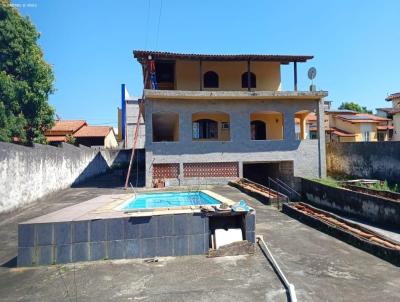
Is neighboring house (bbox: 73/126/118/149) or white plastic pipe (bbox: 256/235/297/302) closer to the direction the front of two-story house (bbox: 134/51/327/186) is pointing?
the white plastic pipe

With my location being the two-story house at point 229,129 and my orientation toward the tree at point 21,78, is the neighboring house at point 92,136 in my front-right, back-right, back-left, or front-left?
front-right

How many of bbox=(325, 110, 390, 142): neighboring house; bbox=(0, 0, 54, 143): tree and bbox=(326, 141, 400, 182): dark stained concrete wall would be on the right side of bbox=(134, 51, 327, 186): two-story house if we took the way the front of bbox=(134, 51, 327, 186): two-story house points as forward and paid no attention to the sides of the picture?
1

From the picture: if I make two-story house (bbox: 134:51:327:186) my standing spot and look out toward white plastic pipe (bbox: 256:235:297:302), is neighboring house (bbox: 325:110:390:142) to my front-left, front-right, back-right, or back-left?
back-left

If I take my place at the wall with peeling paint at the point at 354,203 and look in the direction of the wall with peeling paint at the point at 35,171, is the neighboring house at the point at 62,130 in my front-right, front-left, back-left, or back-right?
front-right

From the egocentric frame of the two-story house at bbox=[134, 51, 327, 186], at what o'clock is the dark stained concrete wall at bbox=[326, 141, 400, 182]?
The dark stained concrete wall is roughly at 9 o'clock from the two-story house.

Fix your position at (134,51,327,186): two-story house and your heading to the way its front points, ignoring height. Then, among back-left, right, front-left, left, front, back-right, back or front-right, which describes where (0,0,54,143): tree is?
right

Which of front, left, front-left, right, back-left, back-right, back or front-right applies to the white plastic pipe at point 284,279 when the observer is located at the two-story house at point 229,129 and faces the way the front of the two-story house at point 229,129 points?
front

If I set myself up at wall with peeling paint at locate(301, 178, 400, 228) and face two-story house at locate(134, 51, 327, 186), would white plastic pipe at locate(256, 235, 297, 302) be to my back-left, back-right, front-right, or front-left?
back-left

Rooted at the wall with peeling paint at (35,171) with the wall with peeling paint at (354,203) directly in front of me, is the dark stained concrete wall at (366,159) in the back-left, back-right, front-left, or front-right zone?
front-left

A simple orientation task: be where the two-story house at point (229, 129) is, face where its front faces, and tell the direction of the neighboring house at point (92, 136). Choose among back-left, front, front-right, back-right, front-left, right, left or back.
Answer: back-right

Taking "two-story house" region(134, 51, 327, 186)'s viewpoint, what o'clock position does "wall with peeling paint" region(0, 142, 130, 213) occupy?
The wall with peeling paint is roughly at 2 o'clock from the two-story house.

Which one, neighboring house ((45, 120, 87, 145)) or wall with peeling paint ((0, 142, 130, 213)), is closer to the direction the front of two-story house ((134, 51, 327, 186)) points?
the wall with peeling paint

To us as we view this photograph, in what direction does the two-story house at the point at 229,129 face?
facing the viewer
